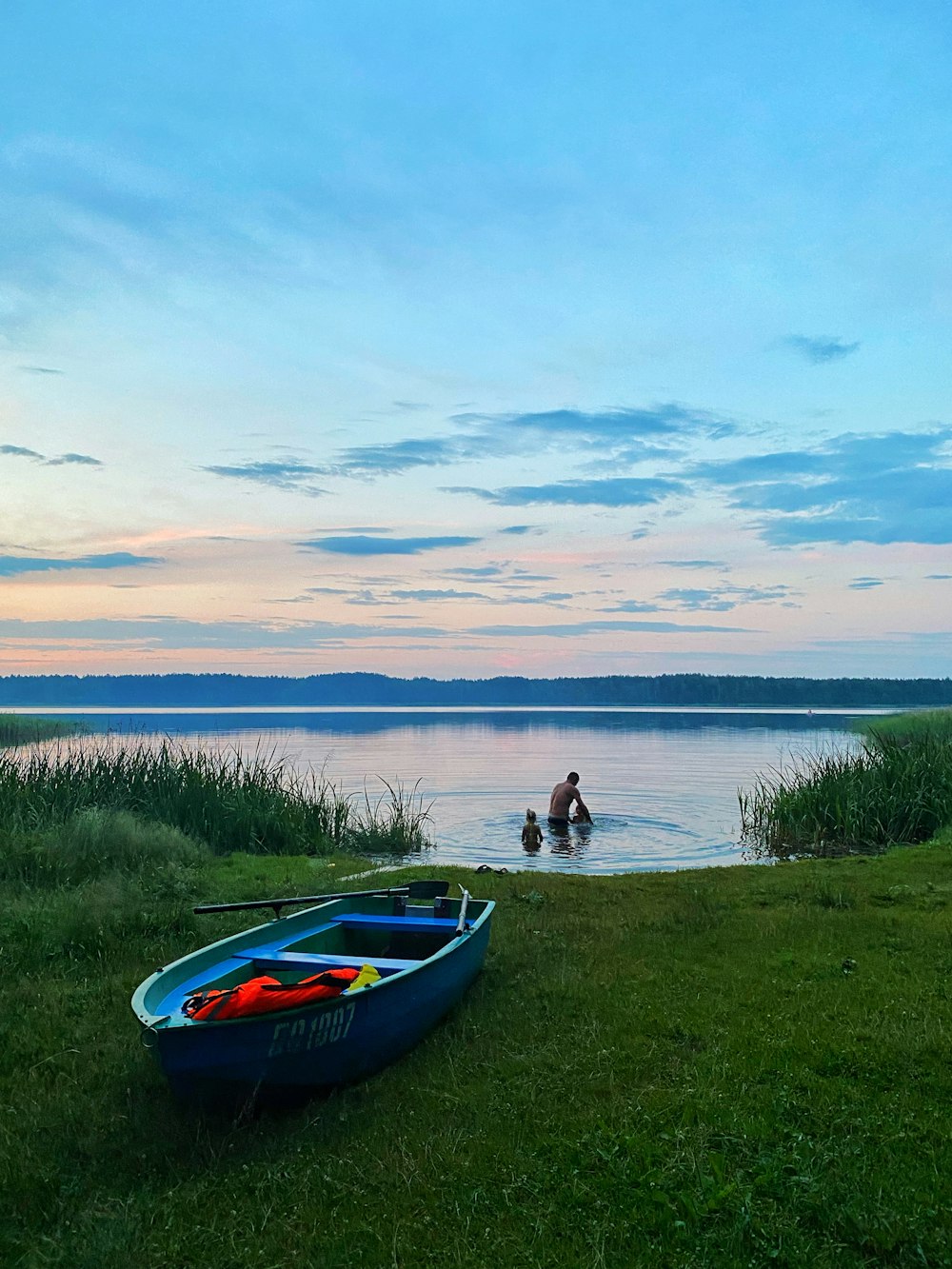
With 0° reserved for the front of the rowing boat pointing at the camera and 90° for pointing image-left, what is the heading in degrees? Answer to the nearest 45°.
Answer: approximately 45°

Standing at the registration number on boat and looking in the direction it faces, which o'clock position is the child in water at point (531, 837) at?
The child in water is roughly at 8 o'clock from the registration number on boat.

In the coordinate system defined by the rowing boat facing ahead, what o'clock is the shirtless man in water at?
The shirtless man in water is roughly at 5 o'clock from the rowing boat.

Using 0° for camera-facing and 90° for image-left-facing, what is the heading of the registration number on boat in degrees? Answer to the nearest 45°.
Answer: approximately 315°

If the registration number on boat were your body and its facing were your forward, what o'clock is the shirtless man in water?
The shirtless man in water is roughly at 8 o'clock from the registration number on boat.
